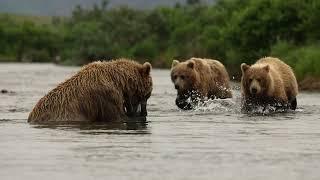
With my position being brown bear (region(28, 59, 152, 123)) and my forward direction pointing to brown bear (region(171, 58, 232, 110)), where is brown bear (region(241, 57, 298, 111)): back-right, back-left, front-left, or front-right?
front-right

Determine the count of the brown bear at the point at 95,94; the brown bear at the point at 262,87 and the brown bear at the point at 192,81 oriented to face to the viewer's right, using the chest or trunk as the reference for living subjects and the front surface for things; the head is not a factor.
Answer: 1

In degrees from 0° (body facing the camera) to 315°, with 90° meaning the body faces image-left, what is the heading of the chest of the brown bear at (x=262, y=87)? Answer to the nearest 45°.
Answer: approximately 45°

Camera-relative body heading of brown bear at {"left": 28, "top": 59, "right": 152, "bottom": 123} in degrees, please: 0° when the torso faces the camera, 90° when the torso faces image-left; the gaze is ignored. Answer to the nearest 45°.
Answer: approximately 270°

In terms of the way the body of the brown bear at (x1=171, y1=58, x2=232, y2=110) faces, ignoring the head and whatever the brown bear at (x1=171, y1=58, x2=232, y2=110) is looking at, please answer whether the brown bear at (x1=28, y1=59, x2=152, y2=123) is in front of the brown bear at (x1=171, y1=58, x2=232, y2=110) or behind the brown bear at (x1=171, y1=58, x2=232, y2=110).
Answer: in front

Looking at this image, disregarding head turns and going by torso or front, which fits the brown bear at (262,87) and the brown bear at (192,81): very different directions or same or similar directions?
same or similar directions
